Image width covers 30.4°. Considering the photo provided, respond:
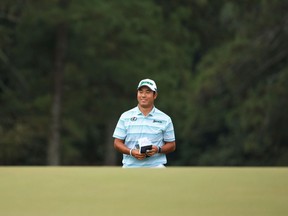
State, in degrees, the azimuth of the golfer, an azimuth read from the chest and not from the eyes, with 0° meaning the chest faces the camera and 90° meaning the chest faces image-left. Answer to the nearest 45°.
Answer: approximately 0°
